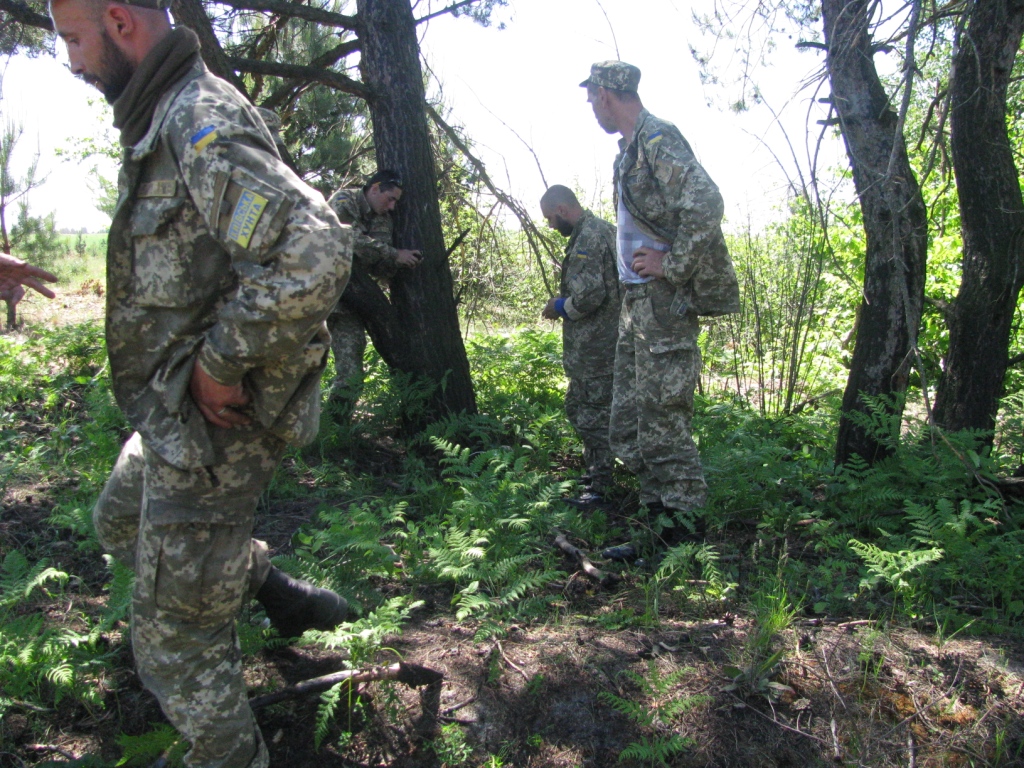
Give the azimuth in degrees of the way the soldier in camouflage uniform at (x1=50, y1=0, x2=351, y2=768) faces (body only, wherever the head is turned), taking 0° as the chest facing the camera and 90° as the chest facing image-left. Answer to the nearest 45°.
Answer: approximately 90°

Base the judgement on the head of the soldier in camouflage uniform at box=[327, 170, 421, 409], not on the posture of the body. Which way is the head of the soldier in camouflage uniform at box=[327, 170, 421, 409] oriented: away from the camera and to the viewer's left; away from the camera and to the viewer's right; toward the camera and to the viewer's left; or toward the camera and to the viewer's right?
toward the camera and to the viewer's right

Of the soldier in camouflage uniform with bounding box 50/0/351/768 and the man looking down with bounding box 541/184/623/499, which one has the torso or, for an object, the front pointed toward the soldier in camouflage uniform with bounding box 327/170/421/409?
the man looking down

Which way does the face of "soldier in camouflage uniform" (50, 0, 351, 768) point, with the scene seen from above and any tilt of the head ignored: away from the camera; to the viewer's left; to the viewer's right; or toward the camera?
to the viewer's left

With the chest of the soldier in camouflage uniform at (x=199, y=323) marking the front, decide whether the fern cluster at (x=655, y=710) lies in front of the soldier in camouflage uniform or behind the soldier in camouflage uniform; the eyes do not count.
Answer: behind

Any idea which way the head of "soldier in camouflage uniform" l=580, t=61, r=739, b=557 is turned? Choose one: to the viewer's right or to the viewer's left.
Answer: to the viewer's left

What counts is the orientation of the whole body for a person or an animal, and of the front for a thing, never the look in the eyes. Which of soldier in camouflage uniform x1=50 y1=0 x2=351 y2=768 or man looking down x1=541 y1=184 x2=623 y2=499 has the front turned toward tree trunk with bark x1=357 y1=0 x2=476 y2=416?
the man looking down

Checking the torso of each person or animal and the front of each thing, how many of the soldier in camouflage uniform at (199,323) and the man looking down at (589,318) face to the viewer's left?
2

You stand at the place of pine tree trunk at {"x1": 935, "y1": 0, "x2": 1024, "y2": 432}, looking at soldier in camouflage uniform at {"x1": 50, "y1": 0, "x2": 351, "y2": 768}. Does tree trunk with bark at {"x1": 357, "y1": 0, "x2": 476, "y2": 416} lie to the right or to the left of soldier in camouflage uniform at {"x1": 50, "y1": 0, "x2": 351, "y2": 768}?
right

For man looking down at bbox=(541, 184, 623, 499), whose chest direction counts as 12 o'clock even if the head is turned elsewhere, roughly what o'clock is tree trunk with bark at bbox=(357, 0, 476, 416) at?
The tree trunk with bark is roughly at 2 o'clock from the man looking down.

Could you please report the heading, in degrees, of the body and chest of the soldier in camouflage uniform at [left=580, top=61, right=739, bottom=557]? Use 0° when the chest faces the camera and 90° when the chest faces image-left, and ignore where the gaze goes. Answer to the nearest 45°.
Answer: approximately 45°

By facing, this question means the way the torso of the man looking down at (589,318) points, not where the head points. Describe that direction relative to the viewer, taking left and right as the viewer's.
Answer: facing to the left of the viewer

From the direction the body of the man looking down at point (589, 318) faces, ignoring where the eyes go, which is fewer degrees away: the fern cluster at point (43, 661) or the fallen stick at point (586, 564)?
the fern cluster
